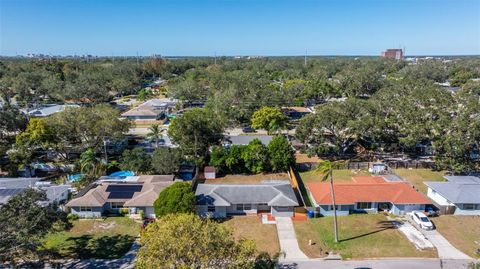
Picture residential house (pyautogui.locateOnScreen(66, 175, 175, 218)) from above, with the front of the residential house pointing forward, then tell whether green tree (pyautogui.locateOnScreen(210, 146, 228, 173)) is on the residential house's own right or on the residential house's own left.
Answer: on the residential house's own left

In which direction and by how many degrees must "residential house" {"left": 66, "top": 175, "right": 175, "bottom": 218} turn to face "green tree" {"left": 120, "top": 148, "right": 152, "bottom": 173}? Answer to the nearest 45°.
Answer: approximately 180°

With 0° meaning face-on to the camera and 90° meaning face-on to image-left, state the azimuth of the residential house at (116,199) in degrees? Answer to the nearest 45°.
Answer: approximately 0°

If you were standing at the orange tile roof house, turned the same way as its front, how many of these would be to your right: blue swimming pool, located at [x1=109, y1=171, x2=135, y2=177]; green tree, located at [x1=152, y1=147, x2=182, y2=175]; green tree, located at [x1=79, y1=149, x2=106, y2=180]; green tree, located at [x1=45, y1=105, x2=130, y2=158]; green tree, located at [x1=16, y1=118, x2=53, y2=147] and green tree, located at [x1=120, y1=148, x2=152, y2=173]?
6

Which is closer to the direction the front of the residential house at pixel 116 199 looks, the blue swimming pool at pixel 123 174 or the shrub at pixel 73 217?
the shrub

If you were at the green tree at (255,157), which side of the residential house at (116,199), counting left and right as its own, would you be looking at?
left

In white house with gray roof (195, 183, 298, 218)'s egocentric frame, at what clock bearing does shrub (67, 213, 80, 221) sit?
The shrub is roughly at 3 o'clock from the white house with gray roof.

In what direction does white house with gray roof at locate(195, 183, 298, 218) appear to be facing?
toward the camera

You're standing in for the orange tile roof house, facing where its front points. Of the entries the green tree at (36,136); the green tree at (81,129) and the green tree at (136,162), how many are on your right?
3

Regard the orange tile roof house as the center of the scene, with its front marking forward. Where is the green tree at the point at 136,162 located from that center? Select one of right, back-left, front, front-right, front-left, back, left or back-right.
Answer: right

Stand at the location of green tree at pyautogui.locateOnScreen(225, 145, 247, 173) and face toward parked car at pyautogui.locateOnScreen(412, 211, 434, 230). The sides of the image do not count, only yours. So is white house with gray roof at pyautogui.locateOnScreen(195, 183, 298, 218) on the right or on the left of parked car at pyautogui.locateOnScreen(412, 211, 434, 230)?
right

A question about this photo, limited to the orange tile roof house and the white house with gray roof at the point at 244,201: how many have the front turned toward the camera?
2

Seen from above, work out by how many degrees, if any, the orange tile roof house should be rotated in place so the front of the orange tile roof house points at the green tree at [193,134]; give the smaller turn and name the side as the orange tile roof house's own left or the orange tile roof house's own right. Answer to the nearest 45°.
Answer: approximately 90° to the orange tile roof house's own right

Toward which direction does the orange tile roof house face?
toward the camera

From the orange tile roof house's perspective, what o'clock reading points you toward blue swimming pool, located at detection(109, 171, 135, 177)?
The blue swimming pool is roughly at 3 o'clock from the orange tile roof house.

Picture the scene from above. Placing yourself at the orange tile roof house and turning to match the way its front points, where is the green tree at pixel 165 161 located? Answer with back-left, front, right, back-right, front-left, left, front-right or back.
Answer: right
